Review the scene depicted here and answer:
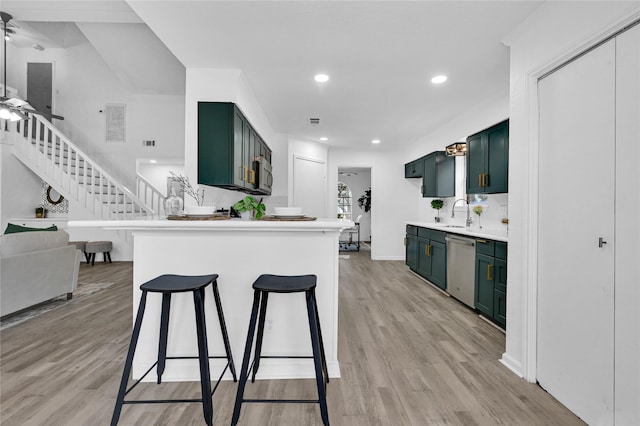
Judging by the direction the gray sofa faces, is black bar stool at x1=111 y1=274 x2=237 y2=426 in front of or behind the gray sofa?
behind

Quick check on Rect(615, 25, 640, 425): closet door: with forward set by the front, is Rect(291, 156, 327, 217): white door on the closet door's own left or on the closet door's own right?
on the closet door's own right

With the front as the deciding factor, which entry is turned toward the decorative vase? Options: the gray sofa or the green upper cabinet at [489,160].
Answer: the green upper cabinet

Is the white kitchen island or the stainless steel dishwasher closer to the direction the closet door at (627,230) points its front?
the white kitchen island

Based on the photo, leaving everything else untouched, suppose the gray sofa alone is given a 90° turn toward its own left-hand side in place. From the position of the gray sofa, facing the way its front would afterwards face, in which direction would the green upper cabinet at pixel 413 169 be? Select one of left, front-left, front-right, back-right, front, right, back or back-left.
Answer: back-left

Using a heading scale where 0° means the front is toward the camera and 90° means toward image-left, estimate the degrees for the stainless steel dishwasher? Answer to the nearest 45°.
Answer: approximately 45°

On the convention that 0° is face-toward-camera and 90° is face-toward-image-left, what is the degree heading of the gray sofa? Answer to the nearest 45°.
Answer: approximately 135°

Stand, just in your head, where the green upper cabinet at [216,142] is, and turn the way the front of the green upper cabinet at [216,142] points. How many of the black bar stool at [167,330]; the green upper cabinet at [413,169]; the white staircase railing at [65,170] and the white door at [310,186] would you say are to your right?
1

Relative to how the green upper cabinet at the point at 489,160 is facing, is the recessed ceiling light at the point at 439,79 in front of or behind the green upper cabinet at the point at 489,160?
in front

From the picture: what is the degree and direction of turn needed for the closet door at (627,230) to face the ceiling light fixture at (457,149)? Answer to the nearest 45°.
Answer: approximately 90° to its right

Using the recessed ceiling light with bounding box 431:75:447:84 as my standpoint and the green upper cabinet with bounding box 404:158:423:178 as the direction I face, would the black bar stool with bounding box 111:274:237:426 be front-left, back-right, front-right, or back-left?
back-left

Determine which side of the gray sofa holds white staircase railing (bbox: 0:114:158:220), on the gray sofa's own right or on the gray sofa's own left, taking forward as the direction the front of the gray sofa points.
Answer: on the gray sofa's own right

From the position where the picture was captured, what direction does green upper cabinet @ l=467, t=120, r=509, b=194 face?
facing the viewer and to the left of the viewer

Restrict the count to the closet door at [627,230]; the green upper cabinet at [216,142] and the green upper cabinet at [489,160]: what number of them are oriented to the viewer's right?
1

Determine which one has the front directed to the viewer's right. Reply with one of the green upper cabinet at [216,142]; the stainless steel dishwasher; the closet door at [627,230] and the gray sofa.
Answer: the green upper cabinet

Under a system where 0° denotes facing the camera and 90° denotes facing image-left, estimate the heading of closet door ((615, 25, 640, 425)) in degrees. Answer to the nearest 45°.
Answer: approximately 45°

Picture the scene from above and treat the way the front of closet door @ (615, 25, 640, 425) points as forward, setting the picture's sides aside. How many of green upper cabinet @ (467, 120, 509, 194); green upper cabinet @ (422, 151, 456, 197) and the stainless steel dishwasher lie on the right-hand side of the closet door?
3

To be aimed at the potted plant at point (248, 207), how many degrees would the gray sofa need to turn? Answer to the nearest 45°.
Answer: approximately 180°

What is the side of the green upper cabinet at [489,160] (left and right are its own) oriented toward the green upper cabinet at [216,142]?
front

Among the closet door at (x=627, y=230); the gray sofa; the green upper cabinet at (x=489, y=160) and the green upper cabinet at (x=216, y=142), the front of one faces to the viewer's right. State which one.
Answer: the green upper cabinet at (x=216, y=142)
